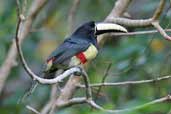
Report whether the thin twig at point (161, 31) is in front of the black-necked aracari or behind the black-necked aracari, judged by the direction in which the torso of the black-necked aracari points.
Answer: in front

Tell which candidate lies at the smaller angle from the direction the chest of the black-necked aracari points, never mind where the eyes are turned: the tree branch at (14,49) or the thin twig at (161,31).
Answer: the thin twig

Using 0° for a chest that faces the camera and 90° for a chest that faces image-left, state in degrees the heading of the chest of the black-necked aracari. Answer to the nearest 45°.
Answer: approximately 270°

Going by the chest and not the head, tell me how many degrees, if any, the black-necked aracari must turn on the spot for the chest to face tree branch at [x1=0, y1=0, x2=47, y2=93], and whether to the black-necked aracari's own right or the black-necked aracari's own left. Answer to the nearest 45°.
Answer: approximately 135° to the black-necked aracari's own left
